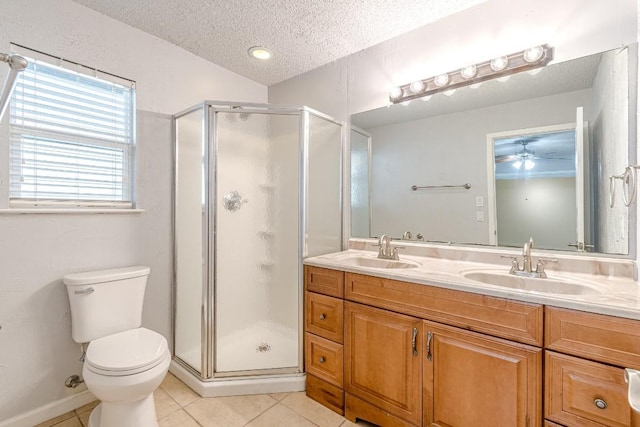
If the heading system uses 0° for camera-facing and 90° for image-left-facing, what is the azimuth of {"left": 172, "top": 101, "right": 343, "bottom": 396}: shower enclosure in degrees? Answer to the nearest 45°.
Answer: approximately 0°

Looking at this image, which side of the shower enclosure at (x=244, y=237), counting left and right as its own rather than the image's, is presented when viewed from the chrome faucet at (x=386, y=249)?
left

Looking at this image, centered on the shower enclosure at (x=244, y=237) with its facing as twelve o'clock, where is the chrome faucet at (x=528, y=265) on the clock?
The chrome faucet is roughly at 10 o'clock from the shower enclosure.

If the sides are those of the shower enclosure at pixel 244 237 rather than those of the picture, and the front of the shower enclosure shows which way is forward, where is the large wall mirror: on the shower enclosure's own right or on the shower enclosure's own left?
on the shower enclosure's own left

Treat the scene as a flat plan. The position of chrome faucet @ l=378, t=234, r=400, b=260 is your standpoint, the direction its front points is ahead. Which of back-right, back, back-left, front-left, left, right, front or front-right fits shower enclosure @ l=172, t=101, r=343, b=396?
front-right

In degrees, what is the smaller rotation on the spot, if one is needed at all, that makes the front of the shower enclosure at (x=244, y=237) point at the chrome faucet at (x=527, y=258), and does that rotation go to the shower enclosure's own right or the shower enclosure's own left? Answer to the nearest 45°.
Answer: approximately 45° to the shower enclosure's own left

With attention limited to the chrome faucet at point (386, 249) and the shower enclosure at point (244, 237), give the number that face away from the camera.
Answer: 0
